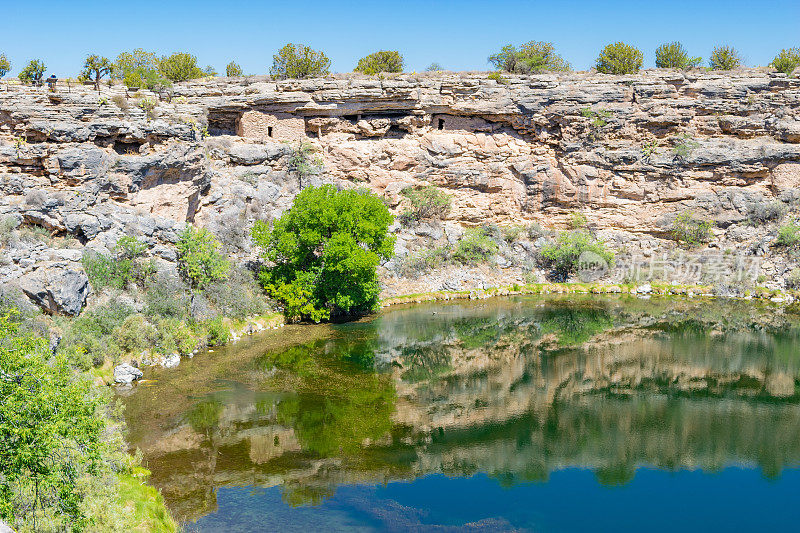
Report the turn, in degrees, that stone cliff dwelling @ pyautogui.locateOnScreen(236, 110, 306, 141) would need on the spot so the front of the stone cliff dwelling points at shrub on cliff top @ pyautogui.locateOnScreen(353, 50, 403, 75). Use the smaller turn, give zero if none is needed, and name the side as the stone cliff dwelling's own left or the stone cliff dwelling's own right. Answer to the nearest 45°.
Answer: approximately 135° to the stone cliff dwelling's own left

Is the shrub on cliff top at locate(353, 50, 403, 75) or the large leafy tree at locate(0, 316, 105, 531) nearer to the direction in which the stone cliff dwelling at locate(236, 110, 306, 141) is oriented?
the large leafy tree

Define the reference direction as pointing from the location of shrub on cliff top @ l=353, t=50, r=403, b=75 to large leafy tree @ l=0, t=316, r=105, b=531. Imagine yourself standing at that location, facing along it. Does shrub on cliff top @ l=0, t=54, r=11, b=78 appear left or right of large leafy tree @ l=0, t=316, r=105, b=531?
right

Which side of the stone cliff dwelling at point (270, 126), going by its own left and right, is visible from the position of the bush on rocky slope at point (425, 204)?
left

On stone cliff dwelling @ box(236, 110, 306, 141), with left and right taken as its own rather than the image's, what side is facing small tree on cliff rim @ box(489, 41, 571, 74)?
left

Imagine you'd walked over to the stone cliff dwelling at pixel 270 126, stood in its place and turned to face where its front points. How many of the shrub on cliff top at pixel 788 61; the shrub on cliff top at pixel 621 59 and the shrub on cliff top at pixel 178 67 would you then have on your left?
2

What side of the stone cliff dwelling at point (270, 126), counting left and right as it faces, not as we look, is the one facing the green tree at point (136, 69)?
right

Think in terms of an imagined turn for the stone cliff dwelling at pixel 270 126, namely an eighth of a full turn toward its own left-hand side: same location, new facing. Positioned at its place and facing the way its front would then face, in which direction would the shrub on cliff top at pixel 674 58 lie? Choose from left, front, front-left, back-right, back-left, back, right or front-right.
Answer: front-left

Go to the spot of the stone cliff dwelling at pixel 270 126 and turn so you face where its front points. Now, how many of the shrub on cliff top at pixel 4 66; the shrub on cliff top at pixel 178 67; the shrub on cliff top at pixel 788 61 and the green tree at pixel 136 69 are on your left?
1

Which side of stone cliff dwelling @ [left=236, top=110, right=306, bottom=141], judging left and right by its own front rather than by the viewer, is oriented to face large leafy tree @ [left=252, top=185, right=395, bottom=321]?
front

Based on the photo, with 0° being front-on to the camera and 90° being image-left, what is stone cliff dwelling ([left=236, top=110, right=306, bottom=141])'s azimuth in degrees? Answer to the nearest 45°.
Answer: approximately 0°

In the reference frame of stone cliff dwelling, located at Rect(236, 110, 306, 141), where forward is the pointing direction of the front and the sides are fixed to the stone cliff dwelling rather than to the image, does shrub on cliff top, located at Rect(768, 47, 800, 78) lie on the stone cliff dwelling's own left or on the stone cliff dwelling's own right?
on the stone cliff dwelling's own left

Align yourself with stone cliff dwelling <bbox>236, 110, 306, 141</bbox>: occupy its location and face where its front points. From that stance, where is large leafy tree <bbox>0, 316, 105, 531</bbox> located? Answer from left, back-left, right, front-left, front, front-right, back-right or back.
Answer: front

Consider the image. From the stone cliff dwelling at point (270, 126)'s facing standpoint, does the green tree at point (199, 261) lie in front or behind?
in front

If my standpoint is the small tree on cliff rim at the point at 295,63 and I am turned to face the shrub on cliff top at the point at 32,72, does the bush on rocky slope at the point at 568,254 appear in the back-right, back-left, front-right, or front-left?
back-left
